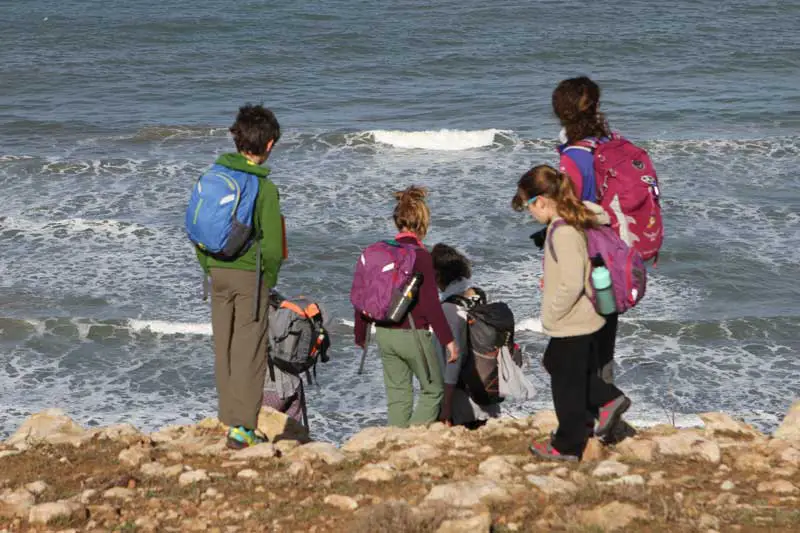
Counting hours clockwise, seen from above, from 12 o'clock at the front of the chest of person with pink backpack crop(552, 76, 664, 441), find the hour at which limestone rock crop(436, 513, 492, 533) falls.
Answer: The limestone rock is roughly at 8 o'clock from the person with pink backpack.

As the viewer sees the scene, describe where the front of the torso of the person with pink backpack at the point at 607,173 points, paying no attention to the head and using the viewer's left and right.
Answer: facing away from the viewer and to the left of the viewer

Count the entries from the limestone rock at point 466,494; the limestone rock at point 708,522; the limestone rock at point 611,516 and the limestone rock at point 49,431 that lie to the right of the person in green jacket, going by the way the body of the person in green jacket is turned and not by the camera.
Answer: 3

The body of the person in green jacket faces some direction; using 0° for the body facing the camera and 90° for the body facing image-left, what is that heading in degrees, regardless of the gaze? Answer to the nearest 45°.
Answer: approximately 225°

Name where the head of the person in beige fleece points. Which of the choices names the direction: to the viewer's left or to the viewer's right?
to the viewer's left

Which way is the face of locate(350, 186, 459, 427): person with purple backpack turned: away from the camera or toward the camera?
away from the camera

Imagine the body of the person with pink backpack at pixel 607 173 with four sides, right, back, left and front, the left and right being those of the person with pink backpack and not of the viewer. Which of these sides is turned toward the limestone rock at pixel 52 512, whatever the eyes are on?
left

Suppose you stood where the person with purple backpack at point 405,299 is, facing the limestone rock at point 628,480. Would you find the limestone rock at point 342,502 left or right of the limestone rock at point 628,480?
right
